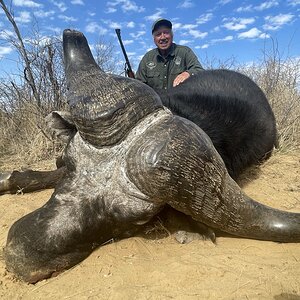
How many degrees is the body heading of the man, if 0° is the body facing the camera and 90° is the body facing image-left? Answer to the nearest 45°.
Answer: approximately 0°
